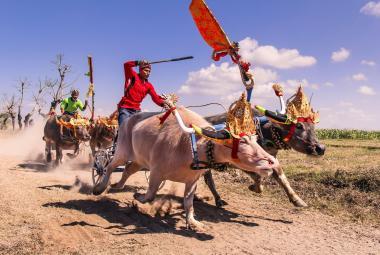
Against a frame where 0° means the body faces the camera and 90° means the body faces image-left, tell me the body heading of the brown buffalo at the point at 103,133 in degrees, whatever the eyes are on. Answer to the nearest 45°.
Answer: approximately 315°

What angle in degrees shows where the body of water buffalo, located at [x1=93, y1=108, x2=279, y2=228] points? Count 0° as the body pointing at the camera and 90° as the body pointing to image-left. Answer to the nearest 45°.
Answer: approximately 315°

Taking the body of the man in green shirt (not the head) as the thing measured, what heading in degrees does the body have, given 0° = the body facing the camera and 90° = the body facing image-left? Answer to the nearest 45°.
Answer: approximately 315°

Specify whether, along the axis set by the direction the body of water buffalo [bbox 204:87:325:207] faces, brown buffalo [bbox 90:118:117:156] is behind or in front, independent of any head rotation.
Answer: behind

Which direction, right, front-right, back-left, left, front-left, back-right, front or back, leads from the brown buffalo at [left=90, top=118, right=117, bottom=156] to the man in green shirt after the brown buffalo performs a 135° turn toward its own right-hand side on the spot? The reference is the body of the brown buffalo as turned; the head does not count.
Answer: front-right

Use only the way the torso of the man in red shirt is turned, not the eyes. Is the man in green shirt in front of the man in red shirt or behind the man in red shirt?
behind
